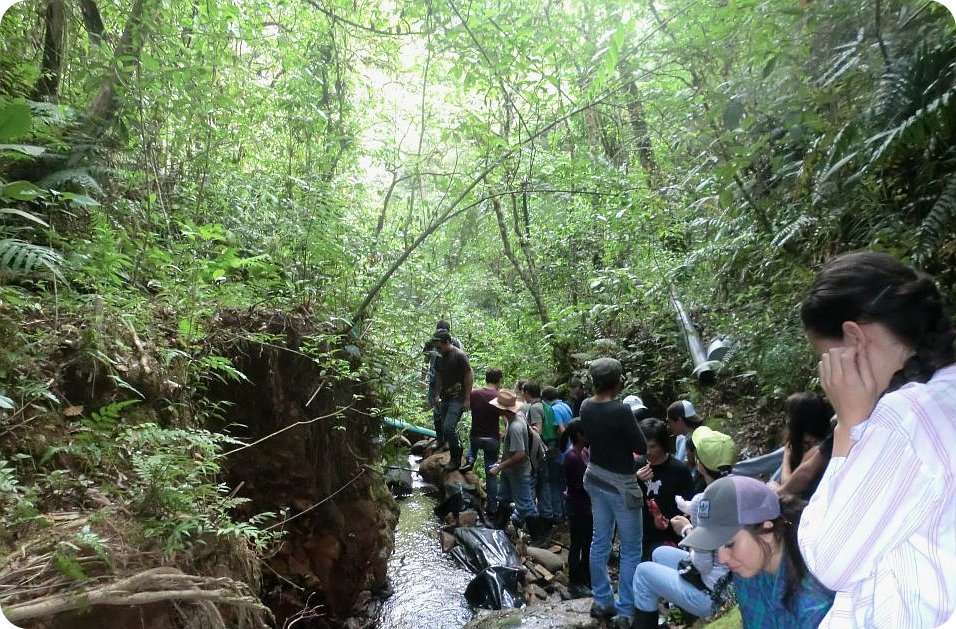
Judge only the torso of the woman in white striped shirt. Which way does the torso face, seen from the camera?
to the viewer's left

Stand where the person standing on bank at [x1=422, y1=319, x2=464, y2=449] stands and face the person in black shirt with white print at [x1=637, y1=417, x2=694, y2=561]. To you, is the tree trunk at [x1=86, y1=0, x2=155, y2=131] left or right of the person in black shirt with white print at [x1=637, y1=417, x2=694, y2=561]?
right

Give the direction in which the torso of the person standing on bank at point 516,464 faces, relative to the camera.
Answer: to the viewer's left

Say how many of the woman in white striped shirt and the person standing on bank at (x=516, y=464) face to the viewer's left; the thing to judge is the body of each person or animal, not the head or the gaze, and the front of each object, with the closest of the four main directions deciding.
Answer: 2

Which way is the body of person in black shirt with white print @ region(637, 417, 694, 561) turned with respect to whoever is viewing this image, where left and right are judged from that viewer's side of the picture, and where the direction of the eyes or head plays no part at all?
facing the viewer and to the left of the viewer

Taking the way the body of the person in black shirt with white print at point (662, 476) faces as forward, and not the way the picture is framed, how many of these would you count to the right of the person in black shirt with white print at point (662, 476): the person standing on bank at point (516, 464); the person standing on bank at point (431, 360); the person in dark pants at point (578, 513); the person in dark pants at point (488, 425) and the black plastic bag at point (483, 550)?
5

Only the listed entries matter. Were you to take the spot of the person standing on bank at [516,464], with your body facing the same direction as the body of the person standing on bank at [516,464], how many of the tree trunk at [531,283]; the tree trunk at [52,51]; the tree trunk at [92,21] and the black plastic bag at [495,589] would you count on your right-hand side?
1

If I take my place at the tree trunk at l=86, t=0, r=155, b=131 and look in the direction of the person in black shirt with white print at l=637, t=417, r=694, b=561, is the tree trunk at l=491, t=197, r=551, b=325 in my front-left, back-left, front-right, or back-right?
front-left

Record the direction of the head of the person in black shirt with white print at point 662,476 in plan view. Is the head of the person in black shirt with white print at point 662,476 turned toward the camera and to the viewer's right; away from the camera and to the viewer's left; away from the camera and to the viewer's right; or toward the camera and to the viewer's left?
toward the camera and to the viewer's left

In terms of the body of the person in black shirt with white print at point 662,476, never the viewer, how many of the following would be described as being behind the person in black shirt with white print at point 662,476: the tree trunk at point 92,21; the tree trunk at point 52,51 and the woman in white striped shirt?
0

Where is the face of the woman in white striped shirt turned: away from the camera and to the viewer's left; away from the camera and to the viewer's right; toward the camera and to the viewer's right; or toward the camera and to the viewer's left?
away from the camera and to the viewer's left

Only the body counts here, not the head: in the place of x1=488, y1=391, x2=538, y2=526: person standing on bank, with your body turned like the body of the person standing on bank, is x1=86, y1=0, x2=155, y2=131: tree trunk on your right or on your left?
on your left

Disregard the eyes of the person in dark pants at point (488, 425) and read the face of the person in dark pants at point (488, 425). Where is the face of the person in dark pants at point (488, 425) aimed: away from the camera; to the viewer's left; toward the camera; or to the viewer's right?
away from the camera

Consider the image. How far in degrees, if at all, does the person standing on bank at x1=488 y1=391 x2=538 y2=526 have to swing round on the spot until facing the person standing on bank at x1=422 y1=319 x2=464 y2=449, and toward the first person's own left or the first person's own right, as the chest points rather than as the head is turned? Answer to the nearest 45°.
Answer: approximately 45° to the first person's own right
